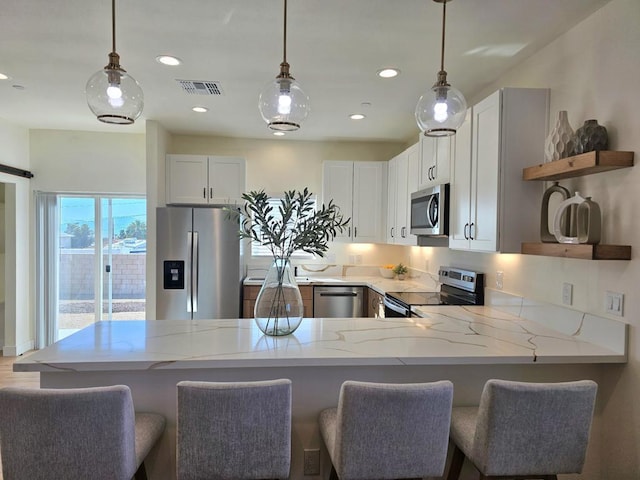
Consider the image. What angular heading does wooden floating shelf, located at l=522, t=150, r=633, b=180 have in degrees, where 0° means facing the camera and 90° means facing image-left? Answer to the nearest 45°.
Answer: approximately 45°

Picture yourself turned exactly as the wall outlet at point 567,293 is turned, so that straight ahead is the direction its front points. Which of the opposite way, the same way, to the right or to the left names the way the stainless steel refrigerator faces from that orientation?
to the left

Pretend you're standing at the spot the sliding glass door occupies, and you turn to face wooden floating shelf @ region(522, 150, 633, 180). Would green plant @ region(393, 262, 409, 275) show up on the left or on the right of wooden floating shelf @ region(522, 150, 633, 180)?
left

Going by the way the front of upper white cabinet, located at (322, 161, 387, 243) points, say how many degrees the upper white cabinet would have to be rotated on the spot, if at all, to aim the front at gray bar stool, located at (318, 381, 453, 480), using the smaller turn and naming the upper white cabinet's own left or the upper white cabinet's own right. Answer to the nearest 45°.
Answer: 0° — it already faces it

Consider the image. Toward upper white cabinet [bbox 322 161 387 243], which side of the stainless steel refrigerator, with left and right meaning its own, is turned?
left

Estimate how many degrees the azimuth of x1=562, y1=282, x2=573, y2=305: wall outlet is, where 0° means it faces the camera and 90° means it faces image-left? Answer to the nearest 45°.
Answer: approximately 45°
